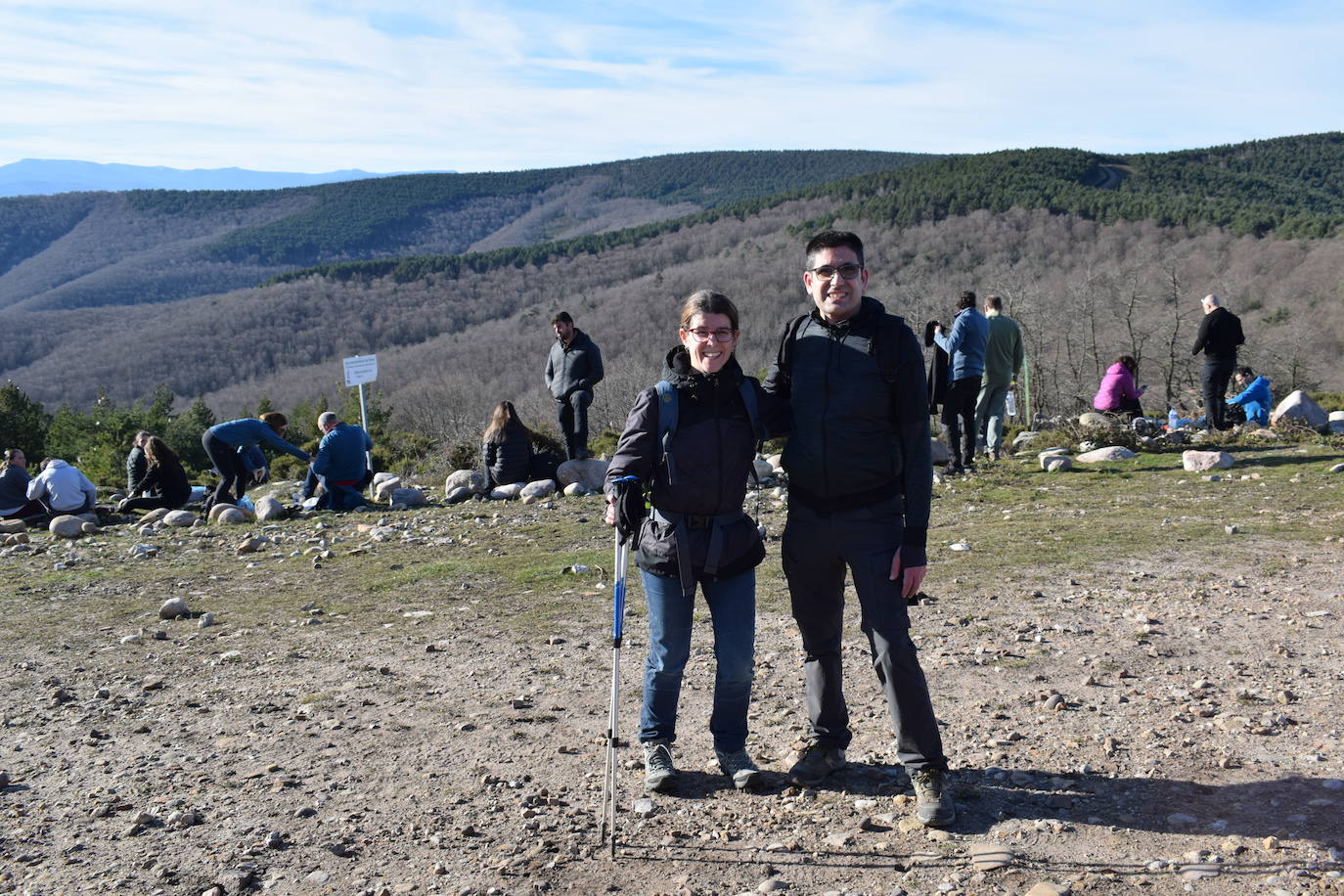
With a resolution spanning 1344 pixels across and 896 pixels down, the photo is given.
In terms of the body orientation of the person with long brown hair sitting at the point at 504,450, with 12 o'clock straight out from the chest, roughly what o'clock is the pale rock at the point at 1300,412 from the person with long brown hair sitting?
The pale rock is roughly at 3 o'clock from the person with long brown hair sitting.

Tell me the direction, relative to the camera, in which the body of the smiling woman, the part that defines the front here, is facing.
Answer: toward the camera

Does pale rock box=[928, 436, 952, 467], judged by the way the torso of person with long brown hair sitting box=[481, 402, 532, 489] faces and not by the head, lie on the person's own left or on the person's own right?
on the person's own right

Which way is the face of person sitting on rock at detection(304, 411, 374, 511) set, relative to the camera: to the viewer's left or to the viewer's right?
to the viewer's left

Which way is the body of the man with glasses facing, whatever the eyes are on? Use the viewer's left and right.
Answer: facing the viewer

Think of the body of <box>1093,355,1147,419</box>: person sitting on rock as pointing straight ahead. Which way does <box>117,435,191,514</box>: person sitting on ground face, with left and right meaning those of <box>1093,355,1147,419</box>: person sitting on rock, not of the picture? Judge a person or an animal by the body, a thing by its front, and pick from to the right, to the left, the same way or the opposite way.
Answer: the opposite way

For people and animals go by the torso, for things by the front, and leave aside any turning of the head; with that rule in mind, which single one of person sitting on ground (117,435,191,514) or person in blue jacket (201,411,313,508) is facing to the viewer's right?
the person in blue jacket

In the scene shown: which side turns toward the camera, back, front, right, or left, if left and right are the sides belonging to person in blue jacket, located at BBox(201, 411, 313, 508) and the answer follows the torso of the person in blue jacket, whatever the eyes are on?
right

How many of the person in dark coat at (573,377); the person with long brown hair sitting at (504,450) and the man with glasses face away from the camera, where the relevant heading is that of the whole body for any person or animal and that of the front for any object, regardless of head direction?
1

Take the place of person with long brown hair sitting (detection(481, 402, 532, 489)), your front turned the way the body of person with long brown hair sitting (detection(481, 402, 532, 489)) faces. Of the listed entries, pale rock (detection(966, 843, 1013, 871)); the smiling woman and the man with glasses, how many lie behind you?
3

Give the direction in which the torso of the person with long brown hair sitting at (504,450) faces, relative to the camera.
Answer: away from the camera

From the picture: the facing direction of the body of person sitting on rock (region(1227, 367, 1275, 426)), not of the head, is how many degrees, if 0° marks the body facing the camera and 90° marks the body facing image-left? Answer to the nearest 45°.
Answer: approximately 90°

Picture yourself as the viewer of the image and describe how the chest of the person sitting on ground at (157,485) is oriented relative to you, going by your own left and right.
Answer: facing to the left of the viewer

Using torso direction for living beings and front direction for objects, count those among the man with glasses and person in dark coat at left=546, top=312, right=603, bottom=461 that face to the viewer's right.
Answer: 0
